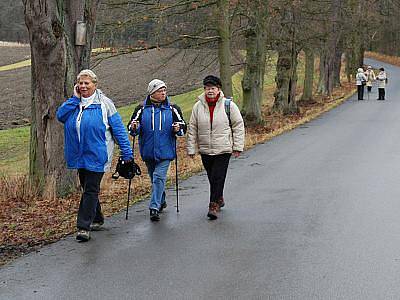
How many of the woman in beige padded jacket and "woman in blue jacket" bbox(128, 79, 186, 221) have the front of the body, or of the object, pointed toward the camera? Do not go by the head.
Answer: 2

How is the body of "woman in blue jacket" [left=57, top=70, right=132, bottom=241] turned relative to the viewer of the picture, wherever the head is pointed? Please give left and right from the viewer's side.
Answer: facing the viewer and to the left of the viewer

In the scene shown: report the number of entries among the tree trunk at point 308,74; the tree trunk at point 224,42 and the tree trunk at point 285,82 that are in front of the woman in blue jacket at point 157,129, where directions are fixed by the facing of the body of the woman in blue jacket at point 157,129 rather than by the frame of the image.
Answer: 0

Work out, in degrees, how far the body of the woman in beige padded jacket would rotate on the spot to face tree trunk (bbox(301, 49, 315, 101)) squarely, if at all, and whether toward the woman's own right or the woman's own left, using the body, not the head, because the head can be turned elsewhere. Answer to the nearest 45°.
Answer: approximately 180°

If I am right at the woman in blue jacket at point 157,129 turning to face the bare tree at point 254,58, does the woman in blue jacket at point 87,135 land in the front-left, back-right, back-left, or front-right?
back-left

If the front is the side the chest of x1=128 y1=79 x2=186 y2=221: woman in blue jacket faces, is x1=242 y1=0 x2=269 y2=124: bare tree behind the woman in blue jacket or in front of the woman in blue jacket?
behind

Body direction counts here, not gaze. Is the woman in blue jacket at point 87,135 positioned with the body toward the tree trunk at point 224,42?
no

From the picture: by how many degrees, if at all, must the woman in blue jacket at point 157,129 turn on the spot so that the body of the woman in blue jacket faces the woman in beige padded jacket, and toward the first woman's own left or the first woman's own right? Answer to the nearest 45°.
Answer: approximately 90° to the first woman's own left

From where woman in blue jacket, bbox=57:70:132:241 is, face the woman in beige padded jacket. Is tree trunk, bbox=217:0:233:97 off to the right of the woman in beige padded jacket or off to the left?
left

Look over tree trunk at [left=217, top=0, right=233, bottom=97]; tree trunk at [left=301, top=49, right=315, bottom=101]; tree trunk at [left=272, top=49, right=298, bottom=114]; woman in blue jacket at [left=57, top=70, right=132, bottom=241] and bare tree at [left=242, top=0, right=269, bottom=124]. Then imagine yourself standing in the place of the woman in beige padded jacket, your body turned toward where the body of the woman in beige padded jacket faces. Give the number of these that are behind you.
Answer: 4

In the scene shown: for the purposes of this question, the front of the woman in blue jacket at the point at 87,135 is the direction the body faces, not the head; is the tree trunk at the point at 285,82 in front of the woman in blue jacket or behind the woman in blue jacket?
behind

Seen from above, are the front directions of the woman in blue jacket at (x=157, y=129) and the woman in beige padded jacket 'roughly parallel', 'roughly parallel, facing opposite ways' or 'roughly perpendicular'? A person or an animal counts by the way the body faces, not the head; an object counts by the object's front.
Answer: roughly parallel

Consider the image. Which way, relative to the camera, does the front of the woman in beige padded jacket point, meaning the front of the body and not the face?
toward the camera

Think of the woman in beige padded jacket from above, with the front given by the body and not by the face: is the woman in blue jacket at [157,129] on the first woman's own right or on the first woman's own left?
on the first woman's own right

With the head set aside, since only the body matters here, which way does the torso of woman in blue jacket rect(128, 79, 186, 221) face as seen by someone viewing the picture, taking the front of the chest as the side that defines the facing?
toward the camera

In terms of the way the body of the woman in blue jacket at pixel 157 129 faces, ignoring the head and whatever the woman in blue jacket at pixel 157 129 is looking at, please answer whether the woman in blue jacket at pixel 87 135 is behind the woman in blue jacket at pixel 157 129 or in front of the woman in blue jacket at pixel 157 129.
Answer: in front

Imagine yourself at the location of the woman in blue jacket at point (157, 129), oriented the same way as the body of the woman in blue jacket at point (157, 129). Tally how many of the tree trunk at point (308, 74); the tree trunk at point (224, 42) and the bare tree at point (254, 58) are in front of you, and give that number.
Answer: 0

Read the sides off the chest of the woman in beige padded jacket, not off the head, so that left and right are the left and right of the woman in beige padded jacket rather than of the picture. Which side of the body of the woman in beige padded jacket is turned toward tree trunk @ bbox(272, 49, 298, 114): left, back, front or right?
back

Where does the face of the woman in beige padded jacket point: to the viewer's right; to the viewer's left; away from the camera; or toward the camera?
toward the camera
